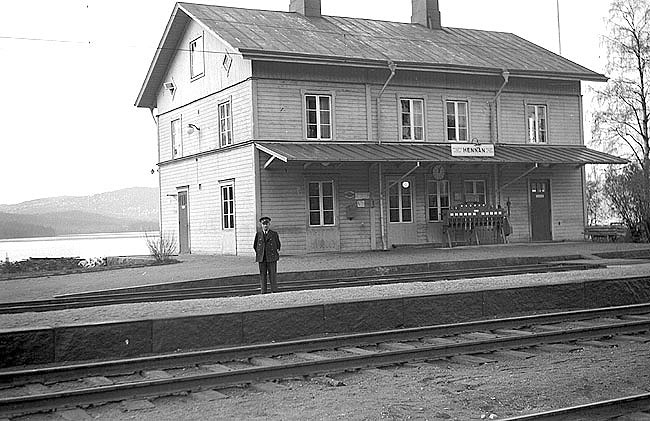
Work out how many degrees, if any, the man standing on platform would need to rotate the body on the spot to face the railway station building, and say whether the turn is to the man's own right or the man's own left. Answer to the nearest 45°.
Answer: approximately 180°

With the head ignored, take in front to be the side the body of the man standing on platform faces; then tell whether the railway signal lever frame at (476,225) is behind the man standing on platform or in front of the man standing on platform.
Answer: behind

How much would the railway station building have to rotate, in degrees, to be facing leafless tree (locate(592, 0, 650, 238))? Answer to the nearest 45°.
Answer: approximately 90° to its left

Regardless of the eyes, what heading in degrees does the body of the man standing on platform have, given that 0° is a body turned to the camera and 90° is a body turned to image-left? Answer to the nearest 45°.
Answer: approximately 0°

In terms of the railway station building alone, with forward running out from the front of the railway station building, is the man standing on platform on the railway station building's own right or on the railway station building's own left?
on the railway station building's own right

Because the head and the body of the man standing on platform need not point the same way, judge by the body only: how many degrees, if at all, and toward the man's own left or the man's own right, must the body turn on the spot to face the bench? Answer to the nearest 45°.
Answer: approximately 135° to the man's own left

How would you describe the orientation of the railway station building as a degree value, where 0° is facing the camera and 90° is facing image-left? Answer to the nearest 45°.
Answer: approximately 315°

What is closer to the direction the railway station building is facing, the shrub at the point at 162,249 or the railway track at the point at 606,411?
the railway track
